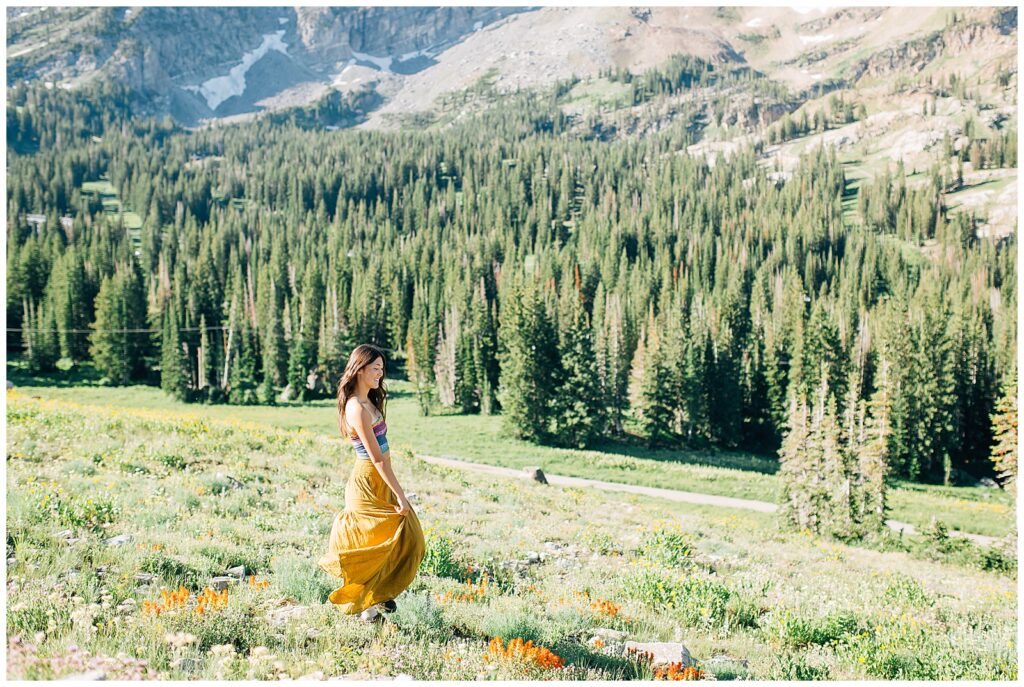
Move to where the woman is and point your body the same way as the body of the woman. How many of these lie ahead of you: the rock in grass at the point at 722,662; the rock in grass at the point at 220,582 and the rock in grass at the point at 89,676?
1

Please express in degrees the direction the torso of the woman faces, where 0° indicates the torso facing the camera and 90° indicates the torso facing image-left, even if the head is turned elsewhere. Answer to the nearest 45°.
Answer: approximately 270°

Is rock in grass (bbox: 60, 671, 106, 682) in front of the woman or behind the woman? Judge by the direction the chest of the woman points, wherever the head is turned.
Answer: behind

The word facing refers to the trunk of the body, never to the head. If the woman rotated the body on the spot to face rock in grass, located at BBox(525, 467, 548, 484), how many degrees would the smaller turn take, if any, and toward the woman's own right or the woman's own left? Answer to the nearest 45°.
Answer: approximately 90° to the woman's own left

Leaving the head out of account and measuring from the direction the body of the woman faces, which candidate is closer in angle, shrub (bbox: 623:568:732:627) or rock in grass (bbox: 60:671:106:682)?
the shrub

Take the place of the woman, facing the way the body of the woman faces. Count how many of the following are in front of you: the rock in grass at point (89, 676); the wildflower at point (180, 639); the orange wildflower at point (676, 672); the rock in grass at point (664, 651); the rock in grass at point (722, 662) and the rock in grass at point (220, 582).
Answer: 3

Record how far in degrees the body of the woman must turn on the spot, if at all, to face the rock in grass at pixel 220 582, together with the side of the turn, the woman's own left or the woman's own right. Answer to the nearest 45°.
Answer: approximately 135° to the woman's own left

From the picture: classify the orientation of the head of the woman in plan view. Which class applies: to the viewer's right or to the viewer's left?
to the viewer's right

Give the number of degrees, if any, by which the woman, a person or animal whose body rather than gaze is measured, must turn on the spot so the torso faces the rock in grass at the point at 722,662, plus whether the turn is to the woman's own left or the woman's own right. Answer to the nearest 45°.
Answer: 0° — they already face it

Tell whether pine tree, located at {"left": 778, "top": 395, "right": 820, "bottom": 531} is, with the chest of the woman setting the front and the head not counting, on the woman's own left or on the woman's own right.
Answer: on the woman's own left
